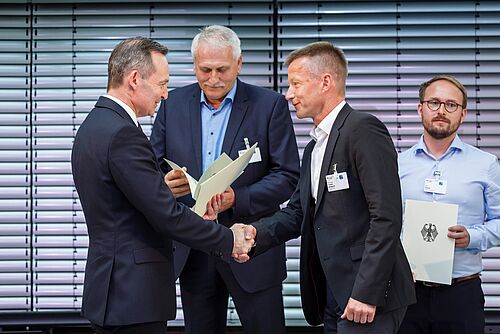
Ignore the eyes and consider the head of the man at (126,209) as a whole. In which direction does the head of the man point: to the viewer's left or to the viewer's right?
to the viewer's right

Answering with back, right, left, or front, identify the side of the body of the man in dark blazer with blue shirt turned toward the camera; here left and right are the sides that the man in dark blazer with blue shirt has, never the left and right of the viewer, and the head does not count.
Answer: front

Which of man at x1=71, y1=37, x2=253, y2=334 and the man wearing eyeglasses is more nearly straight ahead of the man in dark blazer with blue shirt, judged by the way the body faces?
the man

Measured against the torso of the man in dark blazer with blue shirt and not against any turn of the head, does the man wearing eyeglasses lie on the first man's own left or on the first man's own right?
on the first man's own left

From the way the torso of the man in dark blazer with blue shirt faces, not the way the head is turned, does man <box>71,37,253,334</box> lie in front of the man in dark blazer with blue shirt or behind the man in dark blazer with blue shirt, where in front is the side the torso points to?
in front

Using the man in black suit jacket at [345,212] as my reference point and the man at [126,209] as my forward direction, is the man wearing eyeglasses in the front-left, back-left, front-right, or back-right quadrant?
back-right
